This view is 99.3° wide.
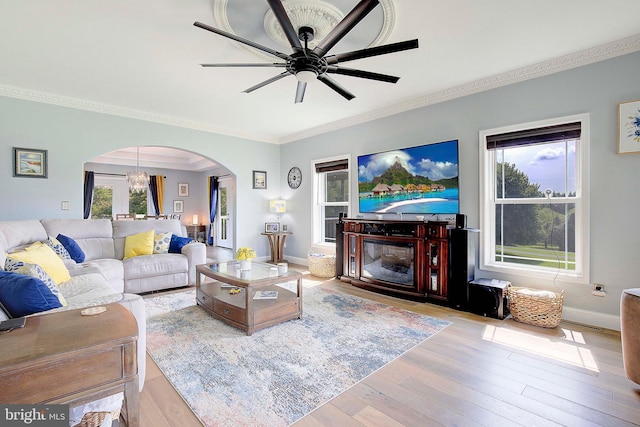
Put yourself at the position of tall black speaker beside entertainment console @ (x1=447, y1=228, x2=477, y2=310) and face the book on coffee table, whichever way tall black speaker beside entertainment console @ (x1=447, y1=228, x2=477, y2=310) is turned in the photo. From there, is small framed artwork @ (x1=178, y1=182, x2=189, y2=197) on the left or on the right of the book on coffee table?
right

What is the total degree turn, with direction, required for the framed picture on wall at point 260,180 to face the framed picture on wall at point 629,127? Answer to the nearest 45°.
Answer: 0° — it already faces it

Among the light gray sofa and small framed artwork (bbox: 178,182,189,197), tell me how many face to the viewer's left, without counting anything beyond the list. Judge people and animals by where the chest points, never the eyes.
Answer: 0

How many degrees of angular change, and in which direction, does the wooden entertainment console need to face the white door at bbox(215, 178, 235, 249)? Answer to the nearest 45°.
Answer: approximately 90° to its right

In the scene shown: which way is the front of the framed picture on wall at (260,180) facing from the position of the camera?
facing the viewer and to the right of the viewer

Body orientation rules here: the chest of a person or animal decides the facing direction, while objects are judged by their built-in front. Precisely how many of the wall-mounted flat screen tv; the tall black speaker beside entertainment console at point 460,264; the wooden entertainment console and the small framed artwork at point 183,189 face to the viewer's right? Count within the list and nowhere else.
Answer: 0

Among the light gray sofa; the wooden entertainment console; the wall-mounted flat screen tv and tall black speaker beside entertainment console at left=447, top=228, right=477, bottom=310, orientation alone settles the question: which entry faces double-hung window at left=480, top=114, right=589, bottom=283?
the light gray sofa

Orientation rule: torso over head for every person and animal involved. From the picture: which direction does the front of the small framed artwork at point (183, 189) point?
toward the camera

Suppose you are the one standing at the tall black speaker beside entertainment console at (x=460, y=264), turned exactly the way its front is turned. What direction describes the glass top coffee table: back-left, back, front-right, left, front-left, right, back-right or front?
front

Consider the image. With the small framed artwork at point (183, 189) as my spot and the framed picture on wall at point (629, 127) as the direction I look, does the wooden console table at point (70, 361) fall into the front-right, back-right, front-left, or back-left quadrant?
front-right

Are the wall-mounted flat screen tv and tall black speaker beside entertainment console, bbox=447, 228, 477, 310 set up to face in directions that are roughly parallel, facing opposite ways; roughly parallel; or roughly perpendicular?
roughly parallel

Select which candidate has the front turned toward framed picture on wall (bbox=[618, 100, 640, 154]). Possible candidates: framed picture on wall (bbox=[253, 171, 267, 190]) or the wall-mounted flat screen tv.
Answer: framed picture on wall (bbox=[253, 171, 267, 190])

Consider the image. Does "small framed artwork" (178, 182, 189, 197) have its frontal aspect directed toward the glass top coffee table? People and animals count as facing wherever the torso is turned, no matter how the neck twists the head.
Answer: yes

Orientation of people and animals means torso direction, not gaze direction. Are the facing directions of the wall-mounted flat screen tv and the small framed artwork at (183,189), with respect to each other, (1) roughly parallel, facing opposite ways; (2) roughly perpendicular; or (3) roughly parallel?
roughly perpendicular
